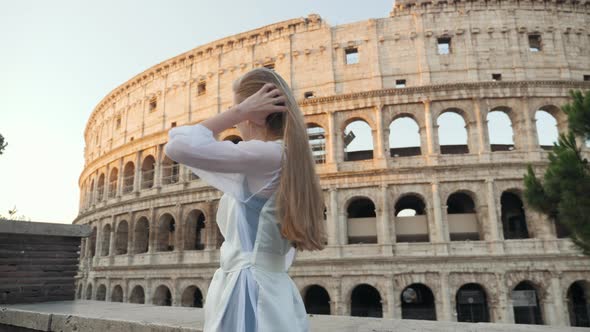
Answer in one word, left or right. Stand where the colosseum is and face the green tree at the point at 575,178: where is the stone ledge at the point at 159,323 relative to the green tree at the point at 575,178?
right

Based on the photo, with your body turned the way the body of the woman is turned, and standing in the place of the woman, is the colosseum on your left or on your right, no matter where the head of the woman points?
on your right

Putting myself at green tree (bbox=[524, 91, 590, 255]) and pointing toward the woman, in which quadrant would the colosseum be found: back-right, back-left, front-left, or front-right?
back-right

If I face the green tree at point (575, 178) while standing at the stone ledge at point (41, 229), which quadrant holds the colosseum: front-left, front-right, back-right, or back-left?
front-left
